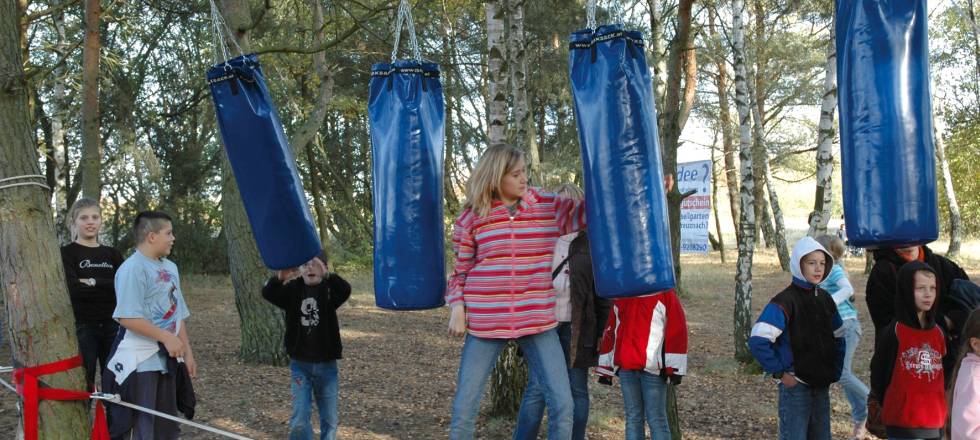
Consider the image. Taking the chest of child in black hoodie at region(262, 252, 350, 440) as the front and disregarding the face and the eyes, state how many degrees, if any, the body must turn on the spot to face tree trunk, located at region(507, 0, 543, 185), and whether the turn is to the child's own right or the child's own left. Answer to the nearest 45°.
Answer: approximately 135° to the child's own left

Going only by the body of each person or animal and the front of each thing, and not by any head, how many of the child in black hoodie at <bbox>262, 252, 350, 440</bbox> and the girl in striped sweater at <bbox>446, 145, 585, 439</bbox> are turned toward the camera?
2

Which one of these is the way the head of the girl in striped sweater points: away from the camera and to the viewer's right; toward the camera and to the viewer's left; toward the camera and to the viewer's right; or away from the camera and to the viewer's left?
toward the camera and to the viewer's right

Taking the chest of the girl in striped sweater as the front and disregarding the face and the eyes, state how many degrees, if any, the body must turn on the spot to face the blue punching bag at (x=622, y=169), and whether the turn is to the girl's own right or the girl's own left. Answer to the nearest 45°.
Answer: approximately 45° to the girl's own left

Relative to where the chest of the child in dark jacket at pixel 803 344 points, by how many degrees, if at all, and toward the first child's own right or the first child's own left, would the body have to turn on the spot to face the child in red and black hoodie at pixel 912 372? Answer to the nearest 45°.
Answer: approximately 45° to the first child's own left

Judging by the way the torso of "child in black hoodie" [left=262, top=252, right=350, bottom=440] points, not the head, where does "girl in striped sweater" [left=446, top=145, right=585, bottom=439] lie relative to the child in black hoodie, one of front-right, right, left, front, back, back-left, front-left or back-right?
front-left

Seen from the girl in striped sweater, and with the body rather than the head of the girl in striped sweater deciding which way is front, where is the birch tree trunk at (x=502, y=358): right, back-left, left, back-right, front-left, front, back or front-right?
back

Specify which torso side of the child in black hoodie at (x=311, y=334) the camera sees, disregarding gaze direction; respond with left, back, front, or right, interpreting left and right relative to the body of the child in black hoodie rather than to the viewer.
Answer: front

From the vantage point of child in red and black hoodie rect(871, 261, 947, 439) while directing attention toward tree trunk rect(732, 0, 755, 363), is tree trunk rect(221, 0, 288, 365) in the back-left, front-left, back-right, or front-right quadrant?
front-left

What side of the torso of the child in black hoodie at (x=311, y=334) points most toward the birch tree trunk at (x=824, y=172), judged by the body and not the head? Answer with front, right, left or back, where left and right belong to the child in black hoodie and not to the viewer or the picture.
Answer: left

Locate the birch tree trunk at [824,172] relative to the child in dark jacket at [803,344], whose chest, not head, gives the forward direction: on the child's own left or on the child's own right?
on the child's own left

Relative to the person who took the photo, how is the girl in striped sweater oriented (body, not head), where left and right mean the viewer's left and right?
facing the viewer

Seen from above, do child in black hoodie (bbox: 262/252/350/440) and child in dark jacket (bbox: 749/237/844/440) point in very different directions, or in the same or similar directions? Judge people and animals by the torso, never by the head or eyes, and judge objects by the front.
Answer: same or similar directions

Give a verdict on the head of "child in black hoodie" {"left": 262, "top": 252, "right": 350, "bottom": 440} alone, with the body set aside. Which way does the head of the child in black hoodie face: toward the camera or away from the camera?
toward the camera
